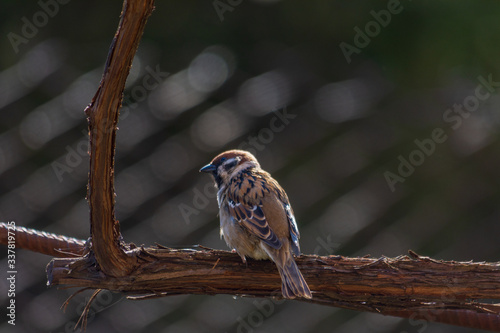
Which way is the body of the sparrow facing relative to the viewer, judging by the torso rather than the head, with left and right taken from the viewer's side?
facing away from the viewer and to the left of the viewer
